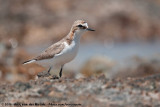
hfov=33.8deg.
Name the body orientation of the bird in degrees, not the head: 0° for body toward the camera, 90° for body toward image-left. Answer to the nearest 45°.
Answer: approximately 270°
